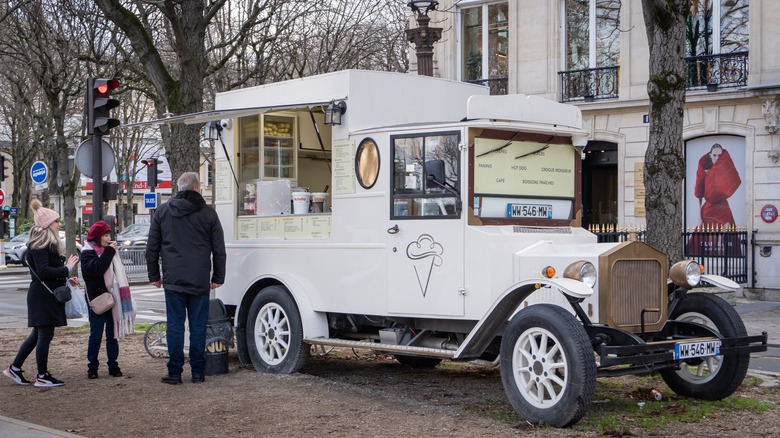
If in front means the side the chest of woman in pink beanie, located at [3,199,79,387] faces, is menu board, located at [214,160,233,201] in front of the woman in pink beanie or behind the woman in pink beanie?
in front

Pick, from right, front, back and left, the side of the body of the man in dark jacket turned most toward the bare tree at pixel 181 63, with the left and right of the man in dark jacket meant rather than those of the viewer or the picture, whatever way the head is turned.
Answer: front

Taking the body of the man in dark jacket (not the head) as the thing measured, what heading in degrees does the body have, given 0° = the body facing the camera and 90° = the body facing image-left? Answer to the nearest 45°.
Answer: approximately 180°

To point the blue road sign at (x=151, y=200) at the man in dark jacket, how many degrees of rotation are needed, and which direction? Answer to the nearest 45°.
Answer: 0° — it already faces them

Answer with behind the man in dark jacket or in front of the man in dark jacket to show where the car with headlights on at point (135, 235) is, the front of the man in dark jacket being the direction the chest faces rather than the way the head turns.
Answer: in front

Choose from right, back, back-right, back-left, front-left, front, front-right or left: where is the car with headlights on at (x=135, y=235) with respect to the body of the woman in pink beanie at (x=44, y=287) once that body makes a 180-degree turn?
right

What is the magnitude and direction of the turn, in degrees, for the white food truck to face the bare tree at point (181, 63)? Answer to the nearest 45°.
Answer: approximately 180°

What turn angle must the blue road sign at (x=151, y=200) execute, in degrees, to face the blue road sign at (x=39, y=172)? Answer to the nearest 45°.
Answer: approximately 45° to its right

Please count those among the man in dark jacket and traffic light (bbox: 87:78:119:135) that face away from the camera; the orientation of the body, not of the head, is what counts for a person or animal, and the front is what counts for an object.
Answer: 1
